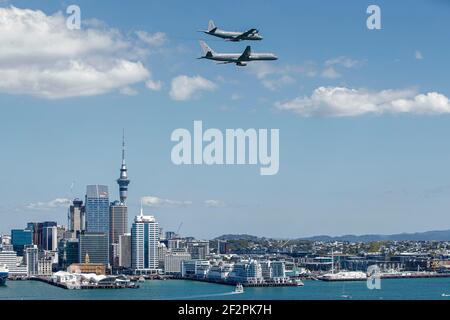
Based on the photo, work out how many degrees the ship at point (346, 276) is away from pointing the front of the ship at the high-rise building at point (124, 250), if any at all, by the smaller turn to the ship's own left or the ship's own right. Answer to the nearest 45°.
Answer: approximately 45° to the ship's own right

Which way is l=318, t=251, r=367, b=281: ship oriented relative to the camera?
to the viewer's left

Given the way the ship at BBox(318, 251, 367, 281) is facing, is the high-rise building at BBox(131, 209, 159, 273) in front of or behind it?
in front

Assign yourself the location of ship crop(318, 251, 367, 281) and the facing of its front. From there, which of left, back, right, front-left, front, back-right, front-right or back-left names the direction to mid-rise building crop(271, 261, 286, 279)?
front-left

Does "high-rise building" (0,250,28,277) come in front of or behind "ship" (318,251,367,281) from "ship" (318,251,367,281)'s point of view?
in front

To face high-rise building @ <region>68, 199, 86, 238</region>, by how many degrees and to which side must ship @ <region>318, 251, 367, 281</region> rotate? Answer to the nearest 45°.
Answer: approximately 45° to its right

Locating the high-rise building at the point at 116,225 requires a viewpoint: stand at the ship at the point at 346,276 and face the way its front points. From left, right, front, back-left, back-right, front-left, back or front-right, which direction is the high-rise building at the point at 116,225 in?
front-right
